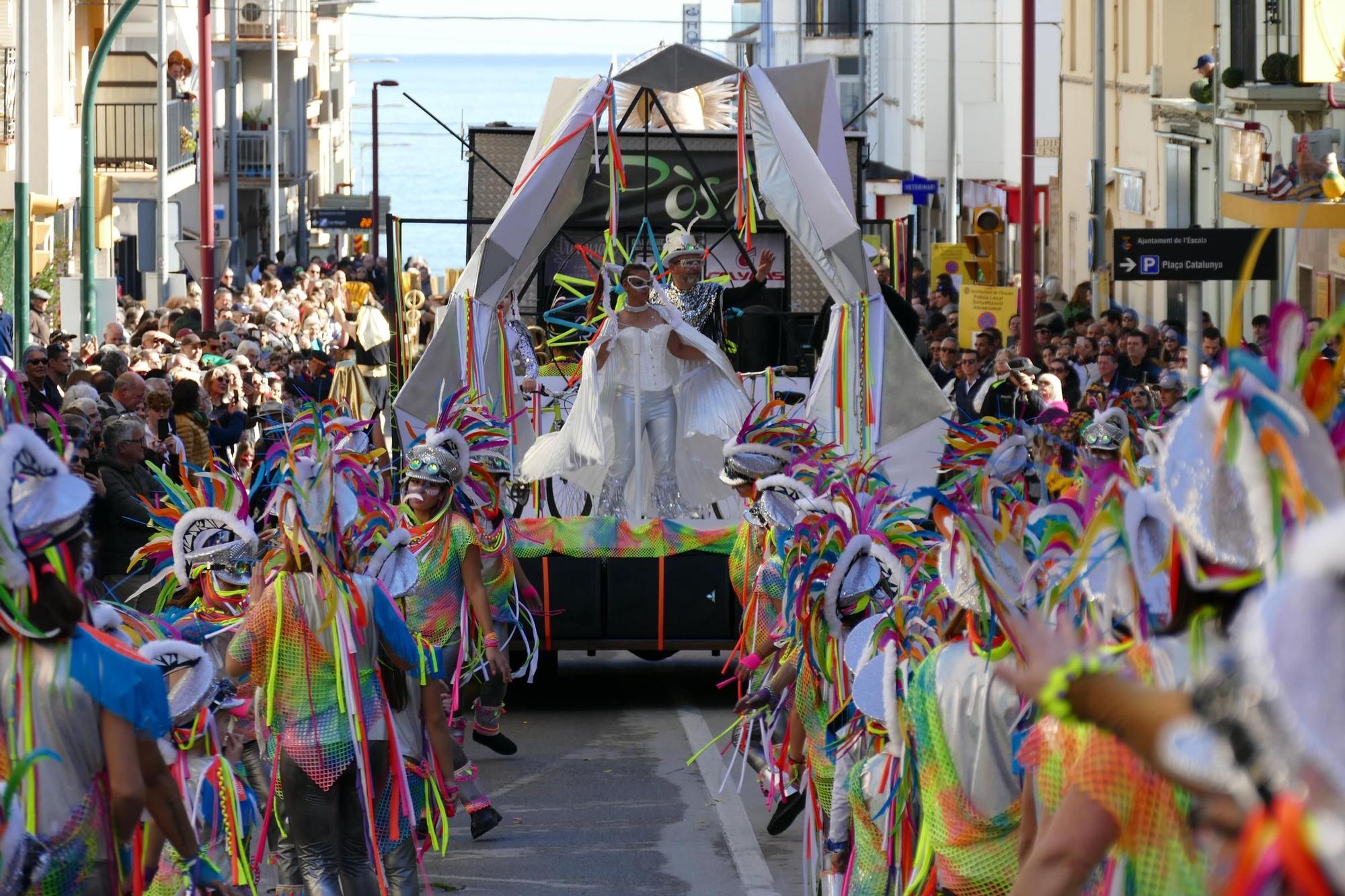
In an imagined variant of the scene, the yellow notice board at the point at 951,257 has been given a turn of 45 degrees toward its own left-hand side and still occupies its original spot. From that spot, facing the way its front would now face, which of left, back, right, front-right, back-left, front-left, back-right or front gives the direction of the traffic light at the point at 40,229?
back-right

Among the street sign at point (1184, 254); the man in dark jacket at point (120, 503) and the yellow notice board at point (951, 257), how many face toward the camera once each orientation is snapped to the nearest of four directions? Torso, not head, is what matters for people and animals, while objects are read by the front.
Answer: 2

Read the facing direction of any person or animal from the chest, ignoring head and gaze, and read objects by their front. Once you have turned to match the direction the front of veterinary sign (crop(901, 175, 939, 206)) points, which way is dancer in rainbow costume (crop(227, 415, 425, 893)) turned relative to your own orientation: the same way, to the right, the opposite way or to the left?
the opposite way

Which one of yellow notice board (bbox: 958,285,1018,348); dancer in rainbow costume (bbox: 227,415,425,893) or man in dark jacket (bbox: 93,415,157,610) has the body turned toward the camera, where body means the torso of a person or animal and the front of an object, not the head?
the yellow notice board

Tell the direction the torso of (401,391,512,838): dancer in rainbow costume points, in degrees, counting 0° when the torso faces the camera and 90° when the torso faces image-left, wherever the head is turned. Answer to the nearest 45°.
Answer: approximately 45°

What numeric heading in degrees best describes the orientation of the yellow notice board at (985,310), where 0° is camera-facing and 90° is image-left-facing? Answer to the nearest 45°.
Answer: approximately 0°

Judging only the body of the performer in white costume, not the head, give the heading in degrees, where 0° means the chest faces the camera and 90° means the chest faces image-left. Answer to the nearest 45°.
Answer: approximately 0°

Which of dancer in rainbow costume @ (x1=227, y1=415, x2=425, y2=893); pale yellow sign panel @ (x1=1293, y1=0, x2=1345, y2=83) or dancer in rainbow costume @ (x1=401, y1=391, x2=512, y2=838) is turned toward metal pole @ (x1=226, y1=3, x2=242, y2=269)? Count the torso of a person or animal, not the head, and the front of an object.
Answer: dancer in rainbow costume @ (x1=227, y1=415, x2=425, y2=893)

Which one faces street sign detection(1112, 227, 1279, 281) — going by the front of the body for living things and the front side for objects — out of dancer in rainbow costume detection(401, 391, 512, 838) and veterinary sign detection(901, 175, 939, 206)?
veterinary sign detection(901, 175, 939, 206)

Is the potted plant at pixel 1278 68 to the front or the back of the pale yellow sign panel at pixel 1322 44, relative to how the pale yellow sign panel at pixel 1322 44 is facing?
to the back

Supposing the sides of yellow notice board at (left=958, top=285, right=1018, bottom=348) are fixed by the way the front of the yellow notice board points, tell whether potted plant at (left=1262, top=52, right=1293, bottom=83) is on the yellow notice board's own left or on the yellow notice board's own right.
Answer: on the yellow notice board's own left

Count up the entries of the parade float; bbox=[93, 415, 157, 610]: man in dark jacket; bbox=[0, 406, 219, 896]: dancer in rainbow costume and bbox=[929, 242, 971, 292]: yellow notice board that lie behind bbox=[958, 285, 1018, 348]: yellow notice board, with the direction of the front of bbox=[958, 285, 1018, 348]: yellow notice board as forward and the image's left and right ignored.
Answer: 1
